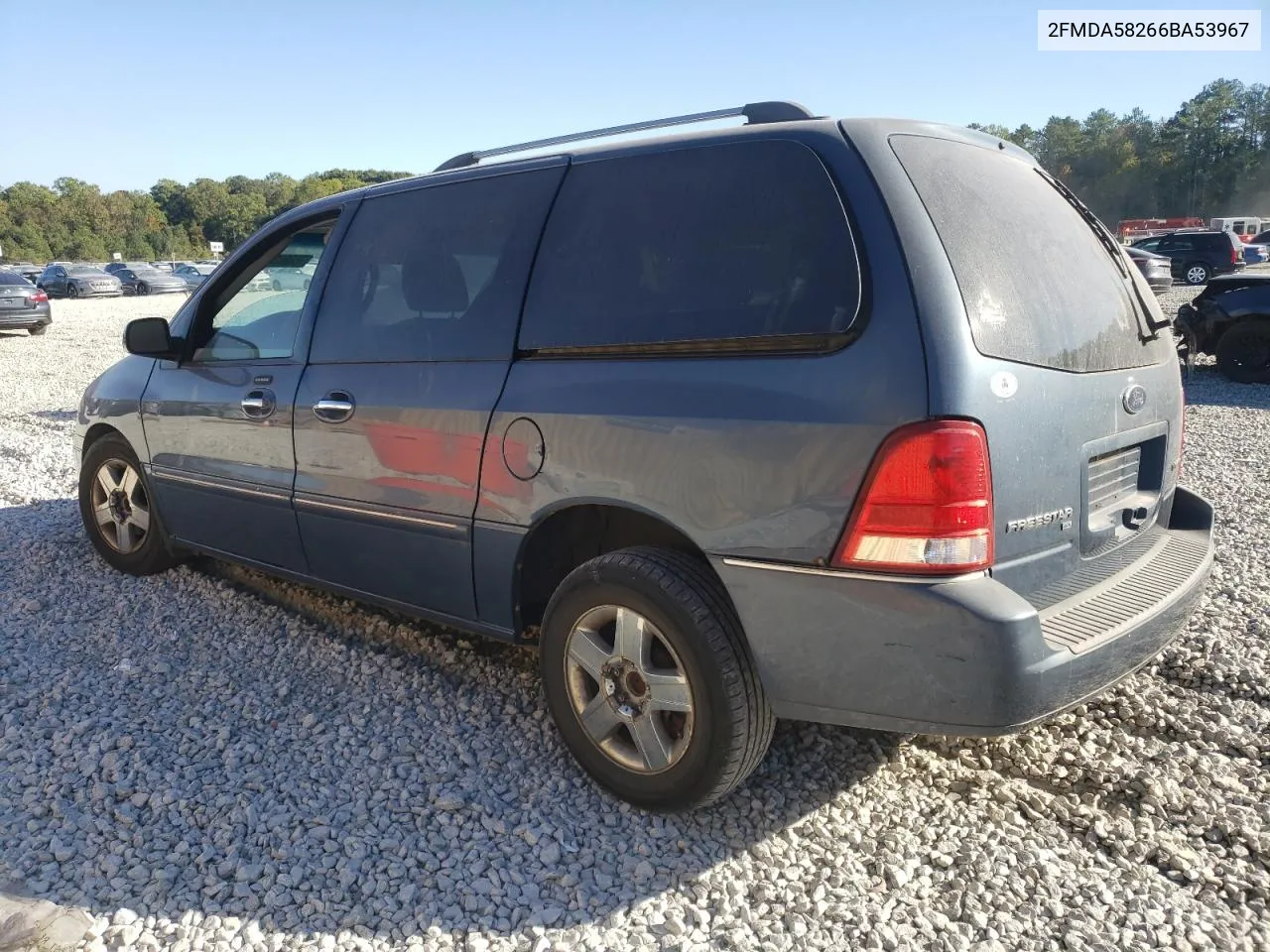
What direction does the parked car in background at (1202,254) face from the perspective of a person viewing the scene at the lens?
facing to the left of the viewer

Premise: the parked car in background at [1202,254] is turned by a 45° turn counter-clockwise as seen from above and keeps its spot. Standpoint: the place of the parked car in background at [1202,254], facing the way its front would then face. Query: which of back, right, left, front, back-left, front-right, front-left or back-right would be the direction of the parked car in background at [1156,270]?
front-left

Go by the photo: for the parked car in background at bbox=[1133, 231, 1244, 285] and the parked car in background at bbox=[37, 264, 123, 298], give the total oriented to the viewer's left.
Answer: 1
